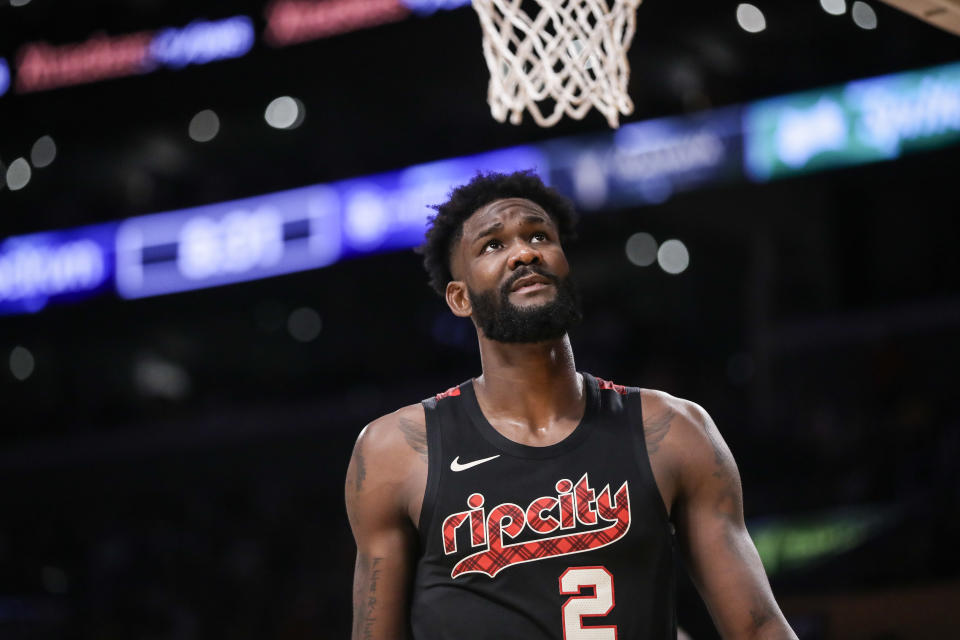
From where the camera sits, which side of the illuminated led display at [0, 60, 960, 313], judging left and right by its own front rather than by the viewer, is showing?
front

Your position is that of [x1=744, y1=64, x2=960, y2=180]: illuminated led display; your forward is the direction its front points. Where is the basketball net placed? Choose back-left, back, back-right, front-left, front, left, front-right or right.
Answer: front

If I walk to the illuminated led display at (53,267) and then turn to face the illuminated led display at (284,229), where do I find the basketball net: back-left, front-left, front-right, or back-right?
front-right

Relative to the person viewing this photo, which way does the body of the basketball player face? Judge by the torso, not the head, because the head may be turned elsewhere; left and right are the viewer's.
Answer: facing the viewer

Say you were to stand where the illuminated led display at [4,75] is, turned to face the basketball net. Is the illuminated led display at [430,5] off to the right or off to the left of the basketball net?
left

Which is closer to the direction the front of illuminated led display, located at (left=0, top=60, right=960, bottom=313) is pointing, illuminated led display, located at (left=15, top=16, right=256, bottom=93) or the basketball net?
the basketball net

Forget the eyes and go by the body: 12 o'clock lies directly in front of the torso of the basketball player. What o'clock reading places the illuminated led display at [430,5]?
The illuminated led display is roughly at 6 o'clock from the basketball player.

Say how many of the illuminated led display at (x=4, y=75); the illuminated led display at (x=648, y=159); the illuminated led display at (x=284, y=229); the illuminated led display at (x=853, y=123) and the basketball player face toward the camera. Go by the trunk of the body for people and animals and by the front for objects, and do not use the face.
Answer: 5

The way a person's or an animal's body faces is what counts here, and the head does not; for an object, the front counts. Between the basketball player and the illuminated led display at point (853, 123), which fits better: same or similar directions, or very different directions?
same or similar directions
